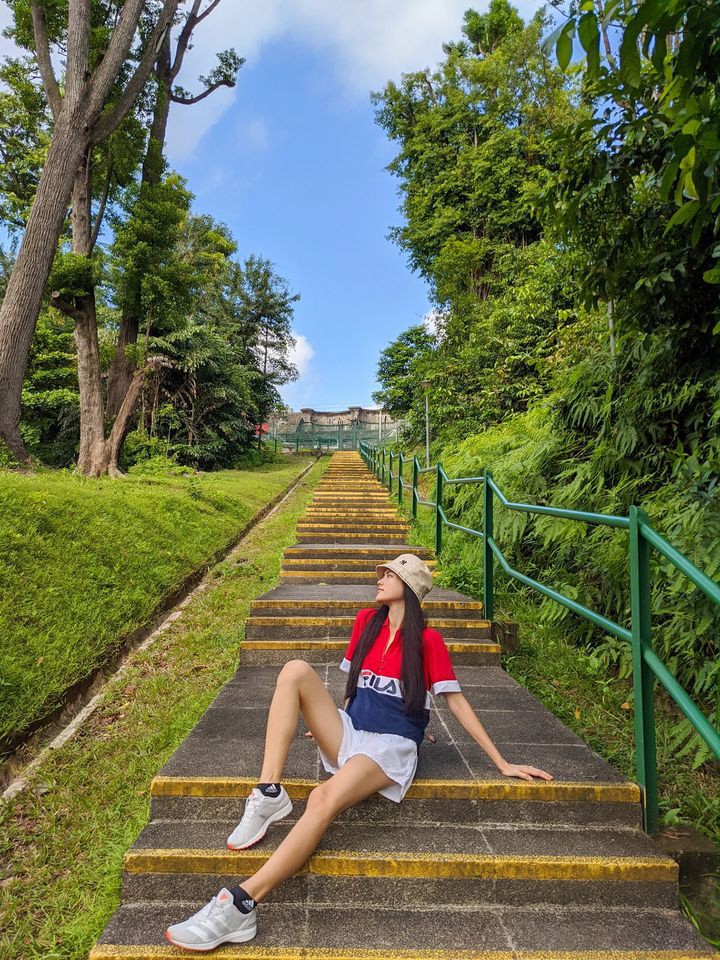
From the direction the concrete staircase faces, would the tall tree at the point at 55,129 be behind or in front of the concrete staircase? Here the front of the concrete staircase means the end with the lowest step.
behind

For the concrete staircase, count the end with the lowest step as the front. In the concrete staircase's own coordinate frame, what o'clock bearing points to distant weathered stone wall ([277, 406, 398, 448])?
The distant weathered stone wall is roughly at 6 o'clock from the concrete staircase.

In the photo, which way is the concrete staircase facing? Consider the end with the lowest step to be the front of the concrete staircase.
toward the camera

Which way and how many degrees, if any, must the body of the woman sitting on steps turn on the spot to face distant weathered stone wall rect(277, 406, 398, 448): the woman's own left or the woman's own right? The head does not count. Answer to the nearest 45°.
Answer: approximately 135° to the woman's own right

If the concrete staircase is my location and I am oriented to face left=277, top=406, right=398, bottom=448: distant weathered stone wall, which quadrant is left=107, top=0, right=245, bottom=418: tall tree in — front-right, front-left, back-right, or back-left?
front-left

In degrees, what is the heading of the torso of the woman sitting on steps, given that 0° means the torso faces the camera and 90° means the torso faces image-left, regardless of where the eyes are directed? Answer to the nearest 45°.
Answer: approximately 45°
